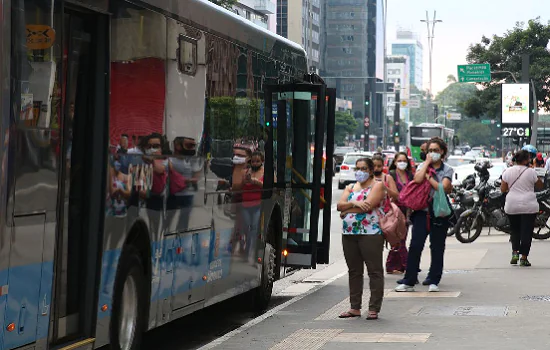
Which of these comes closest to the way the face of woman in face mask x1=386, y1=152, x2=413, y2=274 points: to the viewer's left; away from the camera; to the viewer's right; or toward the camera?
toward the camera

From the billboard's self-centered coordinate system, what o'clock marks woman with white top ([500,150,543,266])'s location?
The woman with white top is roughly at 12 o'clock from the billboard.

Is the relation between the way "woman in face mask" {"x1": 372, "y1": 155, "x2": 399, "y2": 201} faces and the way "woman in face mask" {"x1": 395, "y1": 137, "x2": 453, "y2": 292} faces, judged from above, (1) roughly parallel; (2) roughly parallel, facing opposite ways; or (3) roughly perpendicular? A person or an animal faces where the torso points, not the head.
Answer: roughly parallel

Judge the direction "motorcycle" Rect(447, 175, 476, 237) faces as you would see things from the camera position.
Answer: facing the viewer and to the left of the viewer

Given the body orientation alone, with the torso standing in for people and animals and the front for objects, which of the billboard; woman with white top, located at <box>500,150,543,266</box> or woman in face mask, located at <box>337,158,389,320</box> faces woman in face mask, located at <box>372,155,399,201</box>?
the billboard

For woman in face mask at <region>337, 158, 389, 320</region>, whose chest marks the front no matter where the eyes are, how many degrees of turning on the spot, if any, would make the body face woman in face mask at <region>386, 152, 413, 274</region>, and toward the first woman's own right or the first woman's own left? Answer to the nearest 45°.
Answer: approximately 135° to the first woman's own right

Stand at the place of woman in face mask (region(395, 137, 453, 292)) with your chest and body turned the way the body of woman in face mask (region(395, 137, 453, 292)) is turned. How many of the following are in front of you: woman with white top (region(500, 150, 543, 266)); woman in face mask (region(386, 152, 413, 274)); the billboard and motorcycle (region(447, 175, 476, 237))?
0

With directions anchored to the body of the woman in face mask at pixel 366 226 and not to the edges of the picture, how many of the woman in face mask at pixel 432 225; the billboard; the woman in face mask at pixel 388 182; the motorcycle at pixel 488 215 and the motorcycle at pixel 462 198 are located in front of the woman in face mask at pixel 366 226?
0

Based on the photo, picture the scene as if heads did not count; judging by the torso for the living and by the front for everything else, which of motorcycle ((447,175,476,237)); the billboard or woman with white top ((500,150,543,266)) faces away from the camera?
the woman with white top

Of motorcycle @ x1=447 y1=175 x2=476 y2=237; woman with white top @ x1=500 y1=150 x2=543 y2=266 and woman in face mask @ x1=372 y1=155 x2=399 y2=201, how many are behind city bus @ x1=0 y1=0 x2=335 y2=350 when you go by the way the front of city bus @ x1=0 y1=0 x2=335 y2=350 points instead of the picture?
0

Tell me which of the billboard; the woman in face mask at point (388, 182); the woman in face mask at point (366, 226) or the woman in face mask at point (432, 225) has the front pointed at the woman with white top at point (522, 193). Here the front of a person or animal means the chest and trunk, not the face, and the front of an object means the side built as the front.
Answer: the billboard

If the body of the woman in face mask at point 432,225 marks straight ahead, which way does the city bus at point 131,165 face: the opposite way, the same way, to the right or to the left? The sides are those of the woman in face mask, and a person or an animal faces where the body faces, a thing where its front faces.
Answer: the opposite way

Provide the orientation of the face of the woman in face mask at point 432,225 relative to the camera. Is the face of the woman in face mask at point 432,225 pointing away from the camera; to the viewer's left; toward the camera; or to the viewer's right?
toward the camera

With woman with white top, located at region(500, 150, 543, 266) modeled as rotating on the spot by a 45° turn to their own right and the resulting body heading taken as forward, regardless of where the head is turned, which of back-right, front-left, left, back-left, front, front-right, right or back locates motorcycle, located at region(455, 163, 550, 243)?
front-left

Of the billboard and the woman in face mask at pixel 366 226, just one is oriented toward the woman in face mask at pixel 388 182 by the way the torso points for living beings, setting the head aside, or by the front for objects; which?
the billboard

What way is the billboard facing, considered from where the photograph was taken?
facing the viewer

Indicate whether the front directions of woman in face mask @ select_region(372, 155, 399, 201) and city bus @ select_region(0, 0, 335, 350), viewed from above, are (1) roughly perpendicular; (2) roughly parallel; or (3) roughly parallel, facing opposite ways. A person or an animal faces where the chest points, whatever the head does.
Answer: roughly parallel, facing opposite ways

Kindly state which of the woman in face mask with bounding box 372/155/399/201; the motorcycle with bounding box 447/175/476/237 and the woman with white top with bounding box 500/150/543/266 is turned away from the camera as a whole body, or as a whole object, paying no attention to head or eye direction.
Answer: the woman with white top

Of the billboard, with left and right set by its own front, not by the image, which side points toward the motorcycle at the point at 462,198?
front

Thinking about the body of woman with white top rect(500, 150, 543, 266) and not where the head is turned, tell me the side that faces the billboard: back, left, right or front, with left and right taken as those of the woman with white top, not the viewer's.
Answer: front
